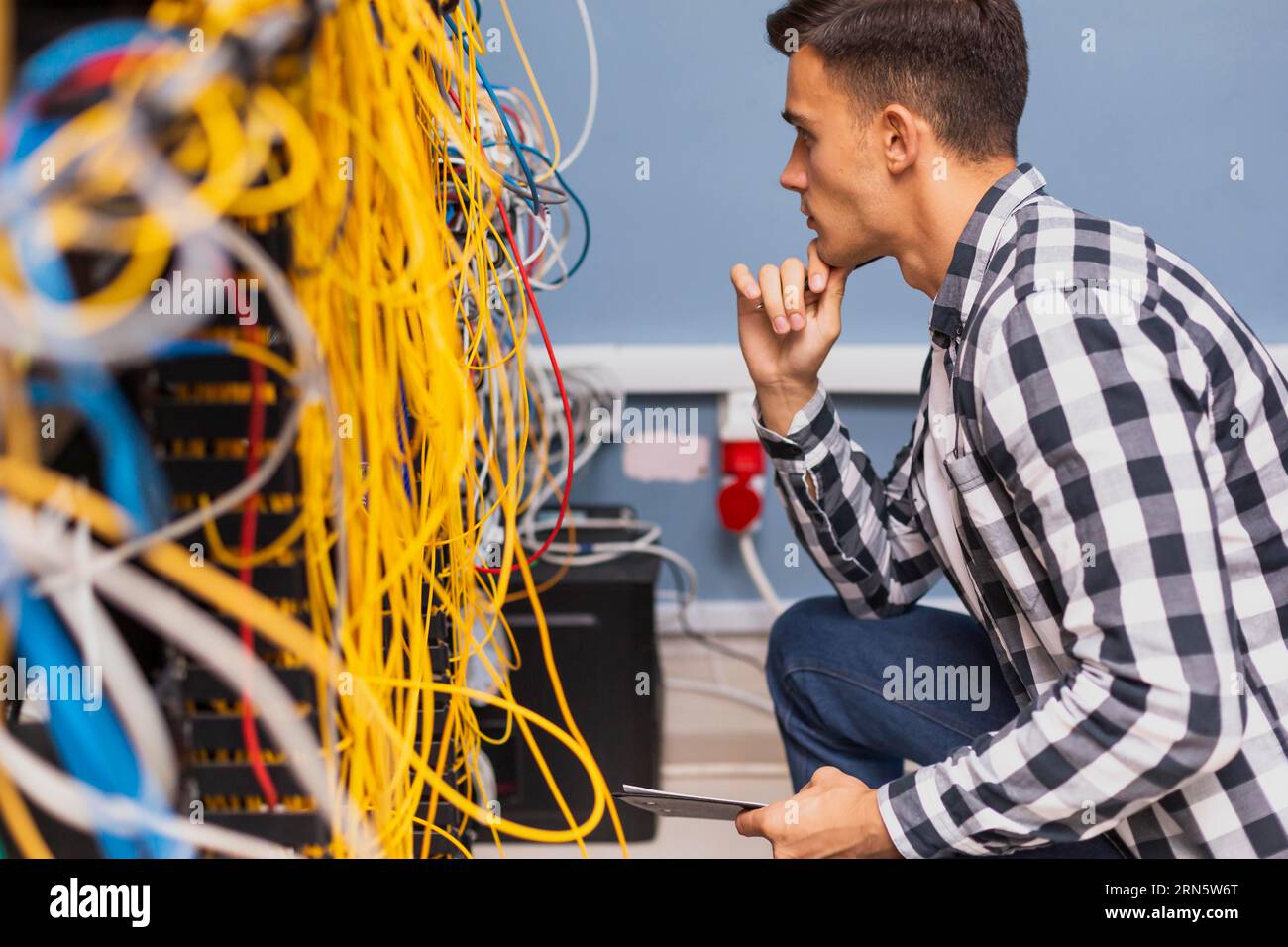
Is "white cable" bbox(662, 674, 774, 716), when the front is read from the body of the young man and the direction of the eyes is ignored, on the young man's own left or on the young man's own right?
on the young man's own right

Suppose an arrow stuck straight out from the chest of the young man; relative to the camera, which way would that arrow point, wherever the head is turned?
to the viewer's left

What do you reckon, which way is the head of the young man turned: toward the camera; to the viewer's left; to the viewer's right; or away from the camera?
to the viewer's left
